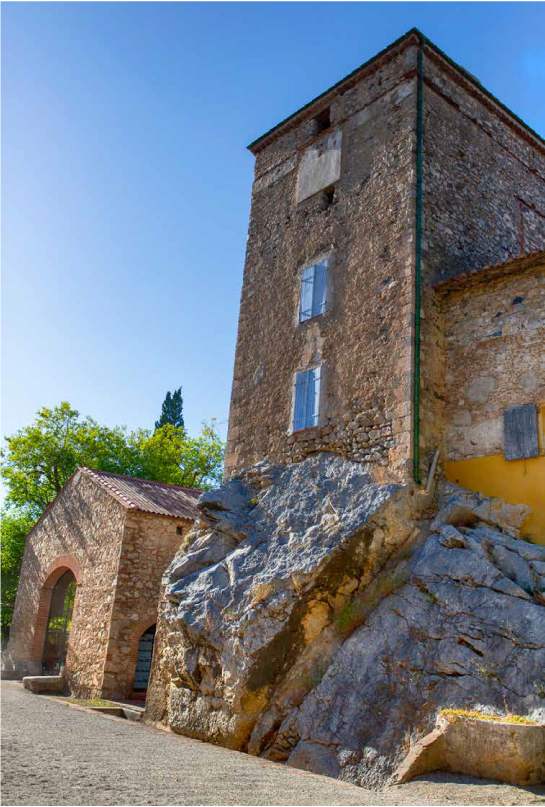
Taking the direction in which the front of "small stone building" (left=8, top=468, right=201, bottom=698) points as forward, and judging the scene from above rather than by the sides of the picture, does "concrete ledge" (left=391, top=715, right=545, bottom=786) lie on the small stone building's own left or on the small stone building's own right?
on the small stone building's own left

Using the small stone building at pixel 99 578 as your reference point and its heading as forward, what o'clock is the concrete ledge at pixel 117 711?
The concrete ledge is roughly at 10 o'clock from the small stone building.

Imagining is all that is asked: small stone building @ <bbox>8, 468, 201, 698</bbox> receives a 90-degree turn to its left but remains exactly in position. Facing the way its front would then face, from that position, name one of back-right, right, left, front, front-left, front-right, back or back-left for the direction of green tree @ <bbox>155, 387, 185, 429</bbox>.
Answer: back-left

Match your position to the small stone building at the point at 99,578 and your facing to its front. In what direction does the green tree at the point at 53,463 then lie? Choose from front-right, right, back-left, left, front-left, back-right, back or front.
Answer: back-right

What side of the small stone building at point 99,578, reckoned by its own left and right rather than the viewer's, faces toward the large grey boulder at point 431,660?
left

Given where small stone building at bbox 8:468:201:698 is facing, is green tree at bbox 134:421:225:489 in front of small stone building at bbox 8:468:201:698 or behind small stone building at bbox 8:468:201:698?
behind

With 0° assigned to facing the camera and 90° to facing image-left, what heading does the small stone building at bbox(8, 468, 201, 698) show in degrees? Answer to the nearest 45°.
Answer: approximately 45°
